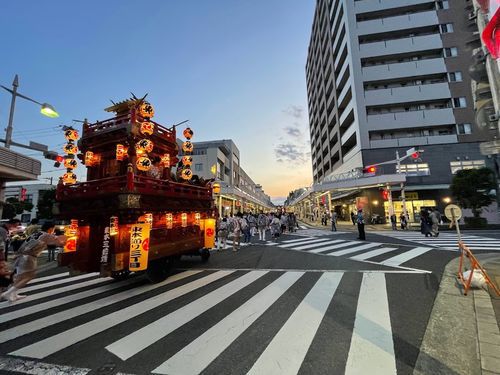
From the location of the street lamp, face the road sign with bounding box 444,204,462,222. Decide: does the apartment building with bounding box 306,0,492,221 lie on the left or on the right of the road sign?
left

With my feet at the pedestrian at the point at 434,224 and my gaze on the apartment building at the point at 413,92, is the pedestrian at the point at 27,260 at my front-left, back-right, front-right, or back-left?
back-left
